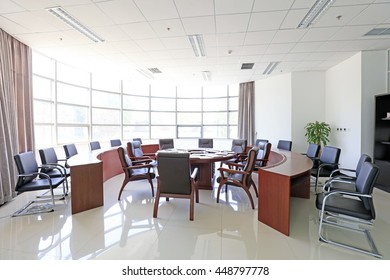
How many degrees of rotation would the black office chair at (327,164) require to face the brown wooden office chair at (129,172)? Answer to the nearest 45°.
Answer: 0° — it already faces it

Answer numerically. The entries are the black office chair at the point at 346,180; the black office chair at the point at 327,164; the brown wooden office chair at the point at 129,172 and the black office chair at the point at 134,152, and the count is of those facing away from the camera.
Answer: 0

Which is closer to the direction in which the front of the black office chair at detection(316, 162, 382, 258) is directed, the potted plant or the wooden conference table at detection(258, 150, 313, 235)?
the wooden conference table

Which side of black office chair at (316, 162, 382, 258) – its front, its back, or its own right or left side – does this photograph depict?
left

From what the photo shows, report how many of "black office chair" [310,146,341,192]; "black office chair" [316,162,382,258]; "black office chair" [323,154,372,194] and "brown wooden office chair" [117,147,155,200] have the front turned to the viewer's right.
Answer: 1

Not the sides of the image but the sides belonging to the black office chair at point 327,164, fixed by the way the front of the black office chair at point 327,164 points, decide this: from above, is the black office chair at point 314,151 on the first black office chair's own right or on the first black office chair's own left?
on the first black office chair's own right

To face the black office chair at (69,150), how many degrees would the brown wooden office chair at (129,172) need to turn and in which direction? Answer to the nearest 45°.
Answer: approximately 135° to its left

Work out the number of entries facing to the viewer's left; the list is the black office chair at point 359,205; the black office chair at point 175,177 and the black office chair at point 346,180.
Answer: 2

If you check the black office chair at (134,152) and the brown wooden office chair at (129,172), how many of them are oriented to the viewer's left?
0

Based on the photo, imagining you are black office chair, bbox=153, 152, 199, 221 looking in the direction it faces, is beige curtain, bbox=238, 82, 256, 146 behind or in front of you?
in front

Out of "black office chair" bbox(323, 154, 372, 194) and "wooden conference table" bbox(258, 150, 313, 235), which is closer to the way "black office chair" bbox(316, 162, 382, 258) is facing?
the wooden conference table

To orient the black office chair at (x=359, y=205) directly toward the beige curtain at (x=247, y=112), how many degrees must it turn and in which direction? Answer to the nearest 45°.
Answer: approximately 45° to its right

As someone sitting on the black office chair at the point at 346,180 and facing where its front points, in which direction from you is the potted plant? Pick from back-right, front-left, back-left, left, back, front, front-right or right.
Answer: right

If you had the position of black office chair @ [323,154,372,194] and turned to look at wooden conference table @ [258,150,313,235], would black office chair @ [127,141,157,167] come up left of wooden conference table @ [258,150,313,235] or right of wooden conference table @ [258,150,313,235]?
right
